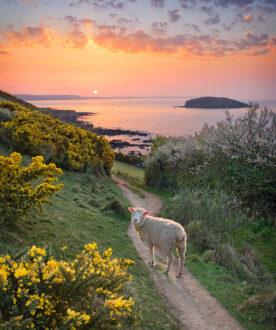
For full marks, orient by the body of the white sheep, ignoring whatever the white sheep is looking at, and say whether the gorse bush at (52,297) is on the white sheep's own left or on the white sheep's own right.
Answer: on the white sheep's own left

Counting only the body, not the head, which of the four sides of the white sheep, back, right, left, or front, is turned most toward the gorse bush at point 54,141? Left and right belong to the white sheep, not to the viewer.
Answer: front

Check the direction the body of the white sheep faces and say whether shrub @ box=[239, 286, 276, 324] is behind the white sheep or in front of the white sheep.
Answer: behind

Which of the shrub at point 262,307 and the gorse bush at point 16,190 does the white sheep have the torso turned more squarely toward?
the gorse bush

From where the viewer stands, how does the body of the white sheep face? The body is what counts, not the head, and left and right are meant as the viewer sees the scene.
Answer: facing away from the viewer and to the left of the viewer
